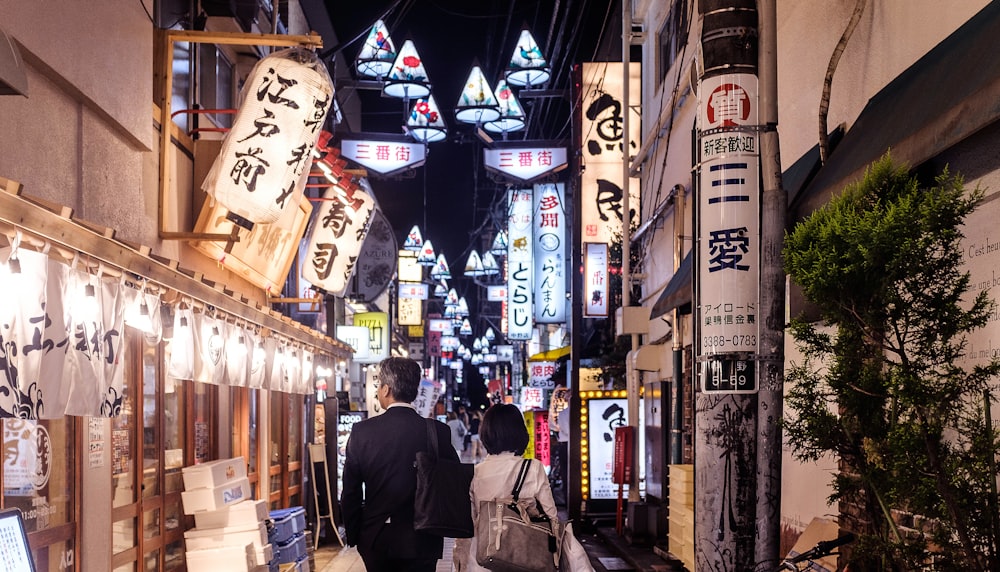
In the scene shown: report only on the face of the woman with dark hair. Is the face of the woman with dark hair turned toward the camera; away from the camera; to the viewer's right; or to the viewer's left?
away from the camera

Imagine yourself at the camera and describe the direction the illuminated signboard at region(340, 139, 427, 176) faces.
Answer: facing the viewer

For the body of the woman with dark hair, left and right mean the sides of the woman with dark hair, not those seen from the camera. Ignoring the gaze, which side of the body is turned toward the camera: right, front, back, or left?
back

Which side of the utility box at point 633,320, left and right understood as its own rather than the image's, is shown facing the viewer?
left

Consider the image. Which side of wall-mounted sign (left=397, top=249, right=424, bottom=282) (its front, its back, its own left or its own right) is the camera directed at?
front

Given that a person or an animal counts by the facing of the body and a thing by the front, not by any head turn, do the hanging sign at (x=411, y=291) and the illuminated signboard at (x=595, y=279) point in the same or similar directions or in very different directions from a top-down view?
same or similar directions

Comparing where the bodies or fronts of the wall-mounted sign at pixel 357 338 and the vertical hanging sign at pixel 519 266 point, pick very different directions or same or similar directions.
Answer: same or similar directions

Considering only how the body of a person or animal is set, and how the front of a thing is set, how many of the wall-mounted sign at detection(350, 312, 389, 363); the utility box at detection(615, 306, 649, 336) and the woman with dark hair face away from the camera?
1

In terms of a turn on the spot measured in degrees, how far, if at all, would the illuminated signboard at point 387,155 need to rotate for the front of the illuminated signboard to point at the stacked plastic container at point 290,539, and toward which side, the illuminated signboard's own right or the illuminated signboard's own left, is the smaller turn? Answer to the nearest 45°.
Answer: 0° — it already faces it

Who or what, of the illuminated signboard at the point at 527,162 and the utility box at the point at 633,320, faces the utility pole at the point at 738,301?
the illuminated signboard

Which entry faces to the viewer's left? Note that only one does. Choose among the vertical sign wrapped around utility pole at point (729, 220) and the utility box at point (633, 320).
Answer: the utility box

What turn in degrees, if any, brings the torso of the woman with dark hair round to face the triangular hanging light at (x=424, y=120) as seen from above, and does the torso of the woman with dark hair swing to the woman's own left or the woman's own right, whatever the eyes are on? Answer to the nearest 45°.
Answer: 0° — they already face it

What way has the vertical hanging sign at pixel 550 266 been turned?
toward the camera

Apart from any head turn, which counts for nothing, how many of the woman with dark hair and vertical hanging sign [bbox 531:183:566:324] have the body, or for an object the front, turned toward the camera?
1

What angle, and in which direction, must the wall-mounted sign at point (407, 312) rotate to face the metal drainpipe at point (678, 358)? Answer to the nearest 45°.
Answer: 0° — it already faces it
